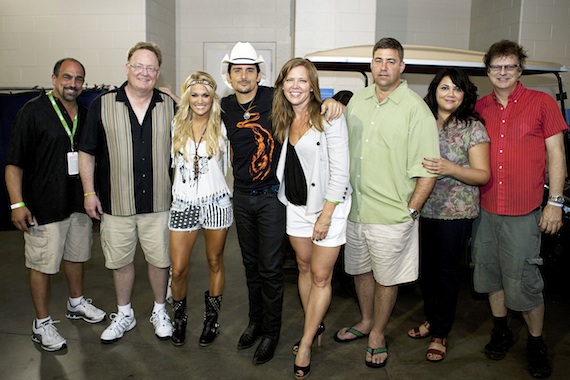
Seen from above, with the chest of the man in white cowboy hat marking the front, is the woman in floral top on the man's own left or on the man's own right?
on the man's own left

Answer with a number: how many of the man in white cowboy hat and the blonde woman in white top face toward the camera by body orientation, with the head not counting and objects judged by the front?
2

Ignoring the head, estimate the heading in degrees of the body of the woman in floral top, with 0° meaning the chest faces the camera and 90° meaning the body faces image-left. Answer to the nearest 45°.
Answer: approximately 45°

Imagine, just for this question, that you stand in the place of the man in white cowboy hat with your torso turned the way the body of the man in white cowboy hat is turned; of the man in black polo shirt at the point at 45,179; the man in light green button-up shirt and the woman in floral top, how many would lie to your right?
1

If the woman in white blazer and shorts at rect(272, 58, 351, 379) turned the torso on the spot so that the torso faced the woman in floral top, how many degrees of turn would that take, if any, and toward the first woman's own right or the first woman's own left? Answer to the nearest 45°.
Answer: approximately 135° to the first woman's own left

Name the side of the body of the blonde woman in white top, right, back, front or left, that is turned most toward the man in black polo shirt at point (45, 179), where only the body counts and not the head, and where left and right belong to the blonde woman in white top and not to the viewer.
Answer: right

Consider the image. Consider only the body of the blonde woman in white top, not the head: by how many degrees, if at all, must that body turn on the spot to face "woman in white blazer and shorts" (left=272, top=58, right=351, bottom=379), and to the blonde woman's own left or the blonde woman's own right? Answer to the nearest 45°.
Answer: approximately 45° to the blonde woman's own left

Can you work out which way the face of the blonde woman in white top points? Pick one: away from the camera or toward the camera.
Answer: toward the camera

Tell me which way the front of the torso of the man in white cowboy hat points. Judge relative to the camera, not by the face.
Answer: toward the camera

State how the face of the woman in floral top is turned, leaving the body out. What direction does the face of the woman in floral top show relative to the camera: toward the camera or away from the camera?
toward the camera

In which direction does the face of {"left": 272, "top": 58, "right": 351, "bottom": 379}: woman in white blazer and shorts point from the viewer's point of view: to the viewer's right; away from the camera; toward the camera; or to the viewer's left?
toward the camera

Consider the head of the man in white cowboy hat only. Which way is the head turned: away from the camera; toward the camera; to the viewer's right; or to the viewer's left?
toward the camera

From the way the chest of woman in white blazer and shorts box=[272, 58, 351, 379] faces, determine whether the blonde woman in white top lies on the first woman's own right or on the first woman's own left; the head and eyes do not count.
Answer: on the first woman's own right

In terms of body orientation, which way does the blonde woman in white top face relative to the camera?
toward the camera
